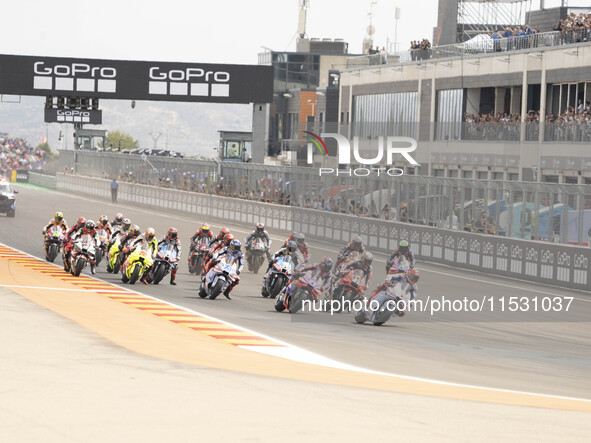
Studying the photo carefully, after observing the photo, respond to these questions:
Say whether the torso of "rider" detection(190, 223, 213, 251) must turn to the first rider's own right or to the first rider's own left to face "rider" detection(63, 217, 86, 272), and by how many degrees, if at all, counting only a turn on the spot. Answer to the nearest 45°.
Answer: approximately 90° to the first rider's own right

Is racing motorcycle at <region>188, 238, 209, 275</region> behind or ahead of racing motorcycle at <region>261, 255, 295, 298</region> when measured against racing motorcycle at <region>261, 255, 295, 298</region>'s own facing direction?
behind

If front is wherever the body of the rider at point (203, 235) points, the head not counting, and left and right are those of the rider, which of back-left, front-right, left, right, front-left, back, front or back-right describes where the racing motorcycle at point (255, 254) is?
back-left

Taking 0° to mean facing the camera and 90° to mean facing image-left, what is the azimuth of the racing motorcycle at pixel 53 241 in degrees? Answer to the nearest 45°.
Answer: approximately 0°

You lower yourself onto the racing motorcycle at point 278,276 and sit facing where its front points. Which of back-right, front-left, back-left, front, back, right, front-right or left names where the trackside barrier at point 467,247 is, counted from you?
back-left

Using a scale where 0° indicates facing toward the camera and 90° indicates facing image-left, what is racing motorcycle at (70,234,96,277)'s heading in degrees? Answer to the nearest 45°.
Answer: approximately 0°

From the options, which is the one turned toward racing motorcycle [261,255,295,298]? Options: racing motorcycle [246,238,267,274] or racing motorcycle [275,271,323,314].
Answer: racing motorcycle [246,238,267,274]

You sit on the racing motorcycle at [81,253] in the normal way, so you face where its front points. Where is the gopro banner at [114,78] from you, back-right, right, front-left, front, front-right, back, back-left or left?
back
